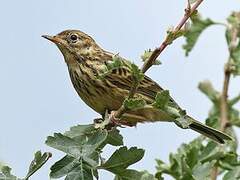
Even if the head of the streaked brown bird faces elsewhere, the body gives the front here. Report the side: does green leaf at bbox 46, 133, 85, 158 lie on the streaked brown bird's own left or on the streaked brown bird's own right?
on the streaked brown bird's own left

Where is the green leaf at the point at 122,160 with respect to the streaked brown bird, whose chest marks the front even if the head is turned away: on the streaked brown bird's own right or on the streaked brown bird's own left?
on the streaked brown bird's own left

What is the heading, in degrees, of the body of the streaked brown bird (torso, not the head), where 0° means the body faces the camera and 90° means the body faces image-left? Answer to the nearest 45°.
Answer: approximately 90°
